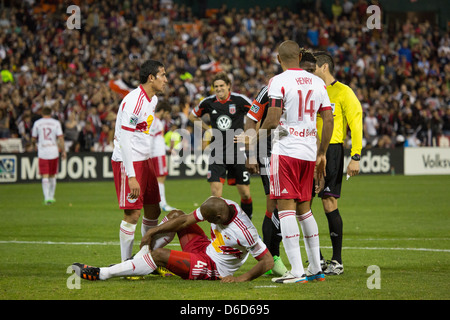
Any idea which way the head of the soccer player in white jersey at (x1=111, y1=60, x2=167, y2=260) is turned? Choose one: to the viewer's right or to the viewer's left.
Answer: to the viewer's right

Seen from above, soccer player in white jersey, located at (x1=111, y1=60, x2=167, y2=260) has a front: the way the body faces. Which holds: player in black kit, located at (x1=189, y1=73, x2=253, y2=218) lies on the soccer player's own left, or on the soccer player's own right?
on the soccer player's own left

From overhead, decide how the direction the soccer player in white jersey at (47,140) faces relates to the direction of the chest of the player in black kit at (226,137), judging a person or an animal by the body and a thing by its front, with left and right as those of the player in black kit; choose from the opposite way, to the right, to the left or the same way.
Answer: the opposite way

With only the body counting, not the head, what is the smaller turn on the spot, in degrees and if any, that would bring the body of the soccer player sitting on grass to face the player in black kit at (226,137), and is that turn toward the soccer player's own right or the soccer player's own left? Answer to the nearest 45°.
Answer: approximately 135° to the soccer player's own right

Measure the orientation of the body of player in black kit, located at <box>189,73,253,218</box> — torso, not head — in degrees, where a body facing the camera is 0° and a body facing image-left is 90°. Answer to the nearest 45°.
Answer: approximately 0°

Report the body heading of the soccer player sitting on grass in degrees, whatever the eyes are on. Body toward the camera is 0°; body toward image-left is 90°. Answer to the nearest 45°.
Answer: approximately 45°

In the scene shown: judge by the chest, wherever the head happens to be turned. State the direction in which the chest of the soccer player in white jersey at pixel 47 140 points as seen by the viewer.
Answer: away from the camera

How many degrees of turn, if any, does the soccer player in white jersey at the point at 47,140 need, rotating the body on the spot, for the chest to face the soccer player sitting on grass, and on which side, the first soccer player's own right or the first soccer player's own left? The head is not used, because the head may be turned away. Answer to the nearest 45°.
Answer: approximately 180°

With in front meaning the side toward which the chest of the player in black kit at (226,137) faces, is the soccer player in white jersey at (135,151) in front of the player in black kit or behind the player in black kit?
in front

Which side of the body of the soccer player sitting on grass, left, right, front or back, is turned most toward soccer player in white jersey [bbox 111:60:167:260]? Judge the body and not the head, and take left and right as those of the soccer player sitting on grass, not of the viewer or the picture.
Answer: right

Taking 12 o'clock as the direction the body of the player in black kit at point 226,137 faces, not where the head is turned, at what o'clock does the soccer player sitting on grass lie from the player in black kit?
The soccer player sitting on grass is roughly at 12 o'clock from the player in black kit.

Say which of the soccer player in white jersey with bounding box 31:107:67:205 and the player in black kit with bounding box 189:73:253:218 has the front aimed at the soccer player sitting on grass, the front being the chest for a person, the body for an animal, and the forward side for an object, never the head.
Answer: the player in black kit

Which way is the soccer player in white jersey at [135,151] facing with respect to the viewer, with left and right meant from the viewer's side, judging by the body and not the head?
facing to the right of the viewer
